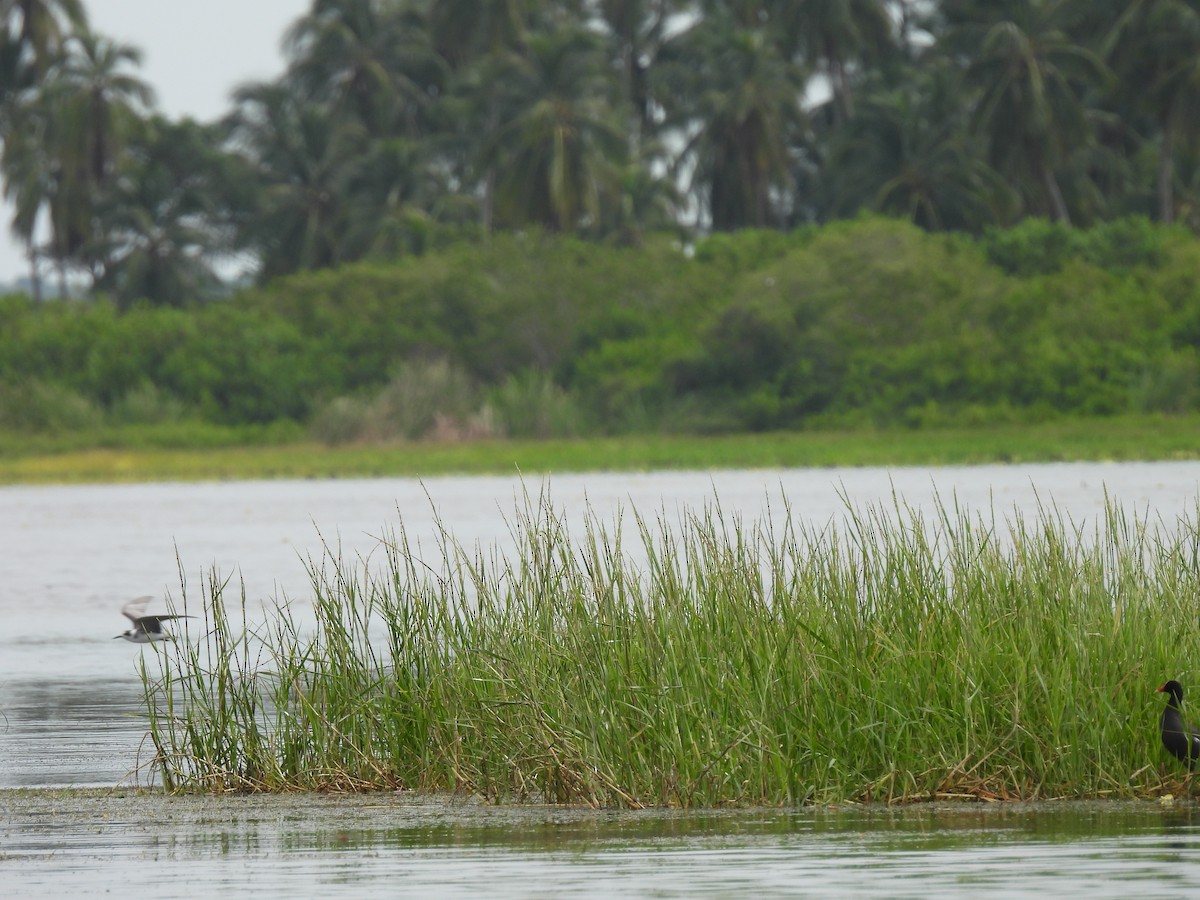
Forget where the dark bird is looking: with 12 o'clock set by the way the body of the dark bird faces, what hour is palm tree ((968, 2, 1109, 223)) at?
The palm tree is roughly at 3 o'clock from the dark bird.

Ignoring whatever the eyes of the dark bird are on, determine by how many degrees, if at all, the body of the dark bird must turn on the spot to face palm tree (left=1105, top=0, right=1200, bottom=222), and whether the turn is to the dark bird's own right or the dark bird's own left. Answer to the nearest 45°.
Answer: approximately 90° to the dark bird's own right

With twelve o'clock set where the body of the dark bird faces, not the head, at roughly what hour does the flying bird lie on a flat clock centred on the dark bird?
The flying bird is roughly at 1 o'clock from the dark bird.

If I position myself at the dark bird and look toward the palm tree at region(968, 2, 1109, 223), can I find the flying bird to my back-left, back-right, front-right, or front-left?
front-left

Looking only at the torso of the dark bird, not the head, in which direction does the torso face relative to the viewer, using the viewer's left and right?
facing to the left of the viewer

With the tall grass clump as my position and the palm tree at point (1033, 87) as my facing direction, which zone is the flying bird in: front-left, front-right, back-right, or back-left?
front-left

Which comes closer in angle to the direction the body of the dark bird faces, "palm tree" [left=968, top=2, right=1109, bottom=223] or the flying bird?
the flying bird
